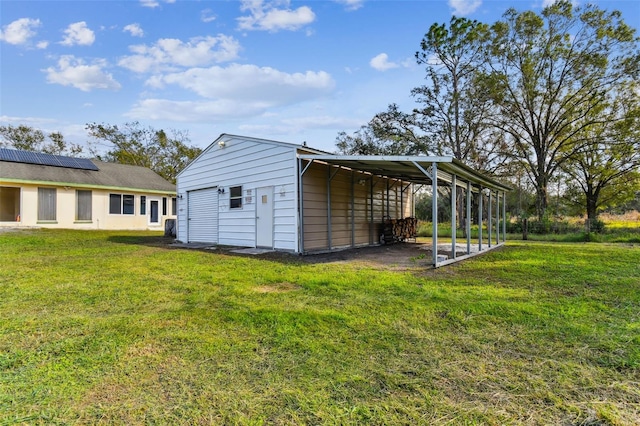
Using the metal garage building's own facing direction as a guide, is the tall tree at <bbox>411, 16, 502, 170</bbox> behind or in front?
behind

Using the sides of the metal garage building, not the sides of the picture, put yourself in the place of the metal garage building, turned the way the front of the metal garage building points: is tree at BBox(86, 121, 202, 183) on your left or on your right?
on your right

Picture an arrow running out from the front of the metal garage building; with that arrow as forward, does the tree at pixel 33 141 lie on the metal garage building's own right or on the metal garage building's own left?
on the metal garage building's own right

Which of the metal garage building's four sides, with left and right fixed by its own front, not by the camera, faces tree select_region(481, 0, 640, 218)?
back

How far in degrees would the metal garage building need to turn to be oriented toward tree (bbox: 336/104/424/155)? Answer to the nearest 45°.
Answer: approximately 135° to its right

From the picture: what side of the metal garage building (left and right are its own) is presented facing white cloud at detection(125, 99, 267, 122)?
right

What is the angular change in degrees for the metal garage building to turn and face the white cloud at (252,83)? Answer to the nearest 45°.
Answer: approximately 90° to its right

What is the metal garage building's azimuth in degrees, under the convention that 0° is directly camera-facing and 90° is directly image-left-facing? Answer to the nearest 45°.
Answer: approximately 45°
